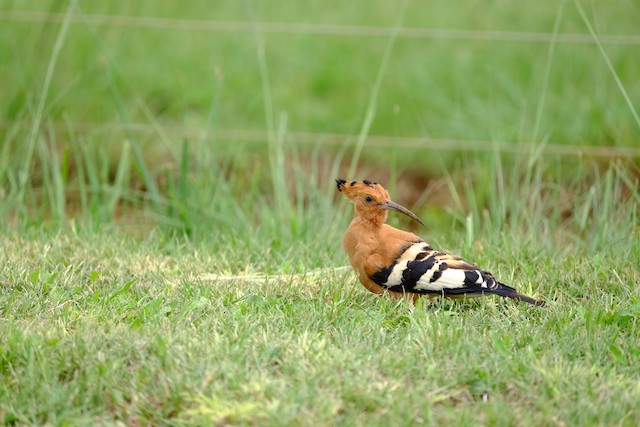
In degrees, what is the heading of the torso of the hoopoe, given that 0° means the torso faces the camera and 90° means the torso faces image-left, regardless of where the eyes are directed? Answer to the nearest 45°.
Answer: approximately 90°
